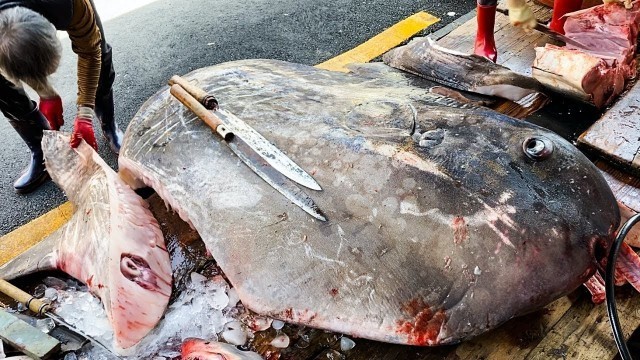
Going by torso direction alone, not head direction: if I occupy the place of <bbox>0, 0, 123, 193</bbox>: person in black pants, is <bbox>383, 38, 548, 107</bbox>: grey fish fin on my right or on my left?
on my left

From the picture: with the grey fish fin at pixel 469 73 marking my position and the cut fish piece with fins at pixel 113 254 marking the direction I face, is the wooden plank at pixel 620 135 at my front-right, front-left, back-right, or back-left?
back-left

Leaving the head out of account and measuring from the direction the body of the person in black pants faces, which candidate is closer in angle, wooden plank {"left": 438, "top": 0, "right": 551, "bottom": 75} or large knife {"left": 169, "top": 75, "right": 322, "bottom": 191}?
the large knife

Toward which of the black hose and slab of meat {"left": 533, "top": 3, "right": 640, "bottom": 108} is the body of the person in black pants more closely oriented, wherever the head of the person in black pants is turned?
the black hose

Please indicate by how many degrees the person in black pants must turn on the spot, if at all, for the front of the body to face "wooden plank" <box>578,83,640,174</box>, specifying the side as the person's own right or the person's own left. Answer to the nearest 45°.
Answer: approximately 45° to the person's own left

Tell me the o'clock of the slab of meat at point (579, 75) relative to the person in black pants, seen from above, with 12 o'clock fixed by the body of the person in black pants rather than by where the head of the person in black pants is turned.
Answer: The slab of meat is roughly at 10 o'clock from the person in black pants.

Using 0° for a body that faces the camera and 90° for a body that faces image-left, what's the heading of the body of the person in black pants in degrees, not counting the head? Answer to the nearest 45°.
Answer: approximately 0°

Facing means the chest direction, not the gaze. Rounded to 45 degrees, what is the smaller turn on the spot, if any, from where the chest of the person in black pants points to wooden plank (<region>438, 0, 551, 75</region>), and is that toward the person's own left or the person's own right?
approximately 90° to the person's own left

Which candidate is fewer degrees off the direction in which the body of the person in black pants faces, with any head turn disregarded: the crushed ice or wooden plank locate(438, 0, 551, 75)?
the crushed ice

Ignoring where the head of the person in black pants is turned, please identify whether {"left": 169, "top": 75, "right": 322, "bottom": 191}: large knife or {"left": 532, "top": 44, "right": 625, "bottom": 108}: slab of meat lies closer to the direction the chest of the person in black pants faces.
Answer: the large knife

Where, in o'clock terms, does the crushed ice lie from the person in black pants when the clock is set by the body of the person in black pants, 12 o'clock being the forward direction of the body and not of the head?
The crushed ice is roughly at 12 o'clock from the person in black pants.
